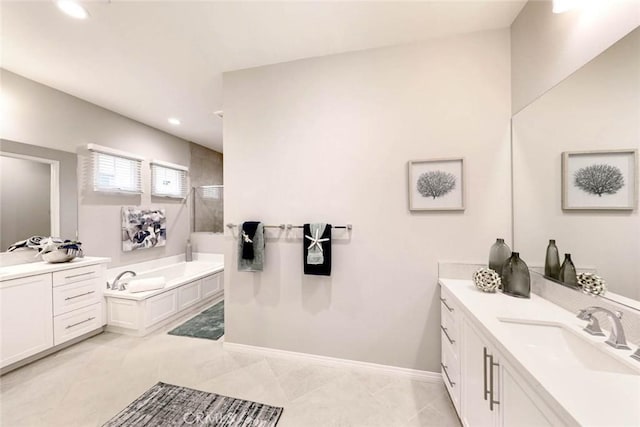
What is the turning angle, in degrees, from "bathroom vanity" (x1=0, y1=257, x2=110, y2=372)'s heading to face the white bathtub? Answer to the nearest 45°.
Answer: approximately 45° to its left

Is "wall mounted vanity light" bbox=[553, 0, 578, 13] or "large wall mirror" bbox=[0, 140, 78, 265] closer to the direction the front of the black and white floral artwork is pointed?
the wall mounted vanity light

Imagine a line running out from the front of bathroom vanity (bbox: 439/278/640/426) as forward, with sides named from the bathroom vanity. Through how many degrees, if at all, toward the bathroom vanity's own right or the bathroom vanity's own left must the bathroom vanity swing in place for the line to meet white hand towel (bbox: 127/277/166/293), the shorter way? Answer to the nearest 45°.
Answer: approximately 45° to the bathroom vanity's own right

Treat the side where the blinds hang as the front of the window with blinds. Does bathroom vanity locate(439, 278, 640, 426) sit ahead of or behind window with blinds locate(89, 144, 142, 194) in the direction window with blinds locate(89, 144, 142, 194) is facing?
ahead

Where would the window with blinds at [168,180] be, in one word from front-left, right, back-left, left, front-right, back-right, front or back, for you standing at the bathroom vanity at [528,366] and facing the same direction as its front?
front-right

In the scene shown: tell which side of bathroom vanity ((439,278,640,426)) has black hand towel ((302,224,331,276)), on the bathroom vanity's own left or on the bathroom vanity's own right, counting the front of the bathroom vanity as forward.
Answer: on the bathroom vanity's own right

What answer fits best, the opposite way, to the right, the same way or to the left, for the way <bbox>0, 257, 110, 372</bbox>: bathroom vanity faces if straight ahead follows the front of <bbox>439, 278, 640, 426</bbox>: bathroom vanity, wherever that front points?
the opposite way

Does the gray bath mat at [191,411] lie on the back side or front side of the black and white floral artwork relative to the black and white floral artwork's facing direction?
on the front side

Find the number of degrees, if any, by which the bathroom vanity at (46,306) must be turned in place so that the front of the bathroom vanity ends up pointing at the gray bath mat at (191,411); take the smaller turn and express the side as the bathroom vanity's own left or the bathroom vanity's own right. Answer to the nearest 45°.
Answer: approximately 45° to the bathroom vanity's own right

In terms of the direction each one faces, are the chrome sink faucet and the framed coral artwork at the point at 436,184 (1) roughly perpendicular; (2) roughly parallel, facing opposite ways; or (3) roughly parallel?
roughly perpendicular

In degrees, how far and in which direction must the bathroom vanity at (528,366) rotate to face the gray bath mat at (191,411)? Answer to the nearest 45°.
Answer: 0° — it already faces it

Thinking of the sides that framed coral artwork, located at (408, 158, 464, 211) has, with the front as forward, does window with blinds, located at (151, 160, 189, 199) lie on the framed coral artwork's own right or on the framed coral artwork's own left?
on the framed coral artwork's own right

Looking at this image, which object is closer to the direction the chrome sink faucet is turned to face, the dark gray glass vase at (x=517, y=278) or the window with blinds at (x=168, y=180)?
the window with blinds
